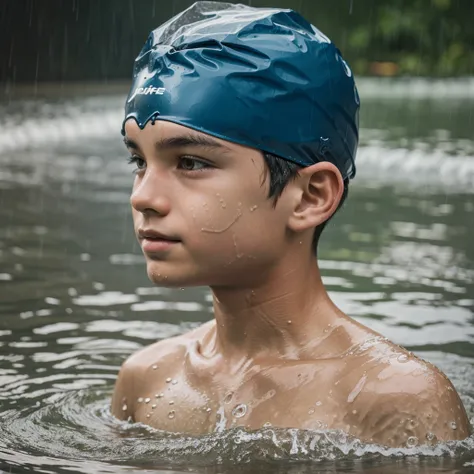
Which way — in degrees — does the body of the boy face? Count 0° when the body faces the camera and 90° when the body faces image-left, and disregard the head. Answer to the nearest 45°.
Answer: approximately 45°
